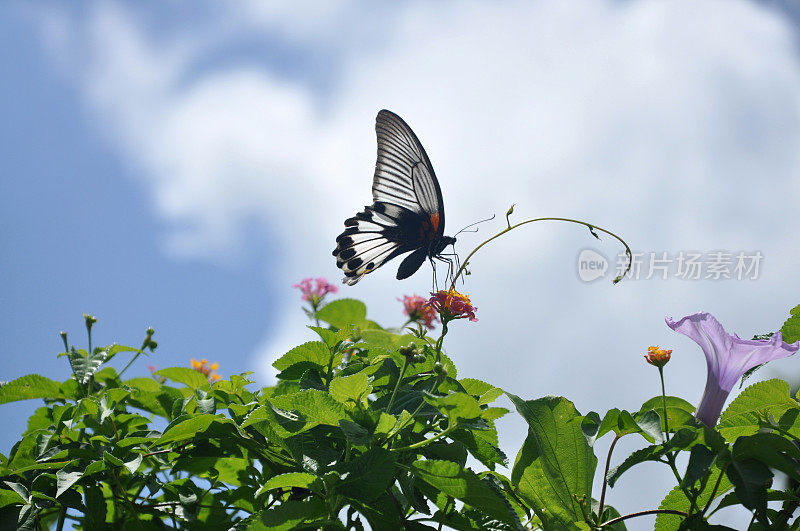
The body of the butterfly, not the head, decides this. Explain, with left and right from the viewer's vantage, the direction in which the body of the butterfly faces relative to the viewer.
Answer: facing to the right of the viewer
